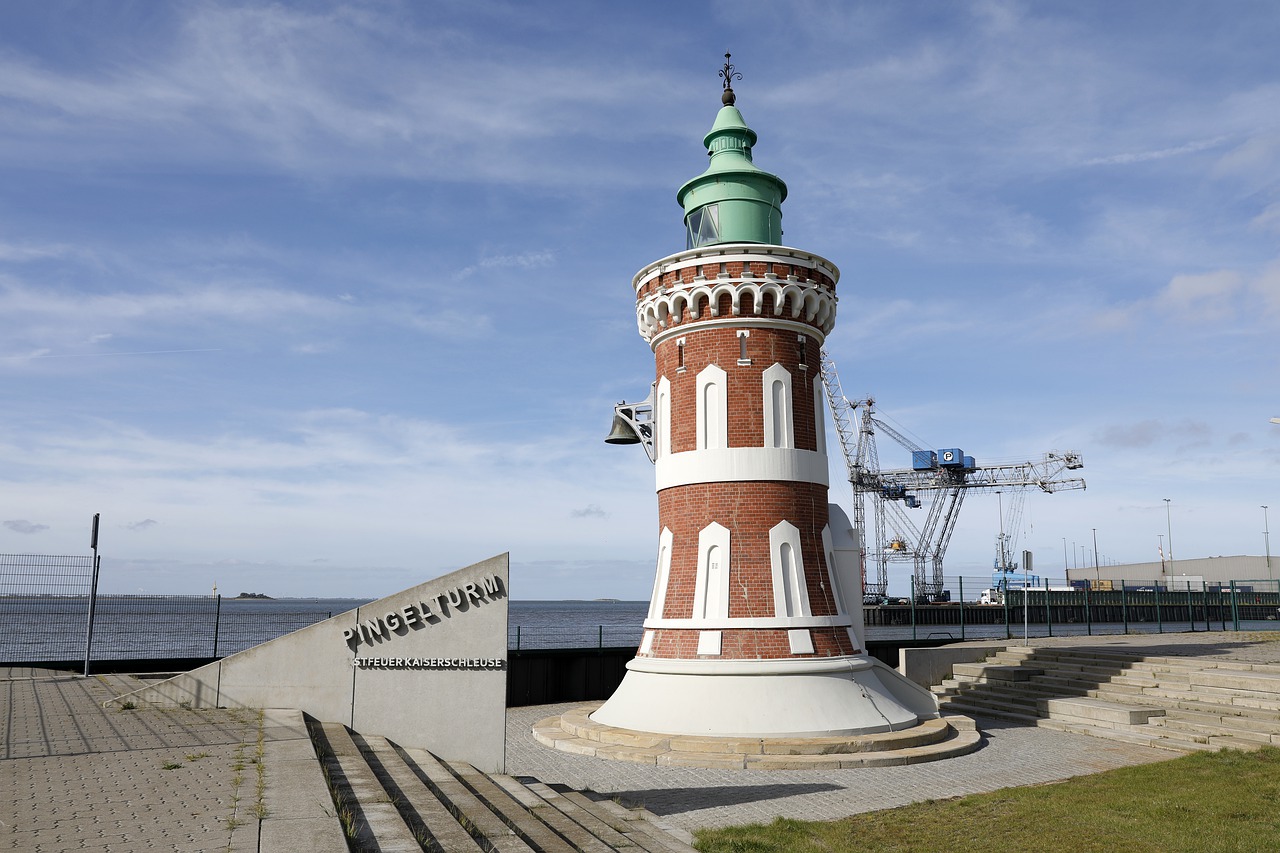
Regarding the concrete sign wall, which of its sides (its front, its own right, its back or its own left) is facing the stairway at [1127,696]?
left

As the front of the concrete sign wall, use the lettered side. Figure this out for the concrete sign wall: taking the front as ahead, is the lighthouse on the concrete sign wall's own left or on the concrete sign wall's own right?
on the concrete sign wall's own left

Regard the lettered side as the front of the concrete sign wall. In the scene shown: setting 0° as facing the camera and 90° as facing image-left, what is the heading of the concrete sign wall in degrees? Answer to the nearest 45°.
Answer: approximately 0°

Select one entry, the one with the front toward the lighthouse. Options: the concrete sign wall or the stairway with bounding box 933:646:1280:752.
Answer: the stairway

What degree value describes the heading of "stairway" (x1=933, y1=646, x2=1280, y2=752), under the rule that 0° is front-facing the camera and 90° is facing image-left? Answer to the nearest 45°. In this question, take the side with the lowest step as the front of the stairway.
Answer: approximately 45°

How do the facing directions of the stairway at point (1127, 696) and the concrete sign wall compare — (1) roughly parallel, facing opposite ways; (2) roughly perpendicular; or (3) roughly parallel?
roughly perpendicular

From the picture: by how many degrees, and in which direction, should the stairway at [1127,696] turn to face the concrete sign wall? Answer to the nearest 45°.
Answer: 0° — it already faces it
